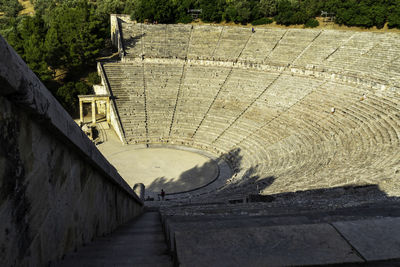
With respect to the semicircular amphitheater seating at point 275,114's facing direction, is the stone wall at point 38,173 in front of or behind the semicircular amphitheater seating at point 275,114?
in front

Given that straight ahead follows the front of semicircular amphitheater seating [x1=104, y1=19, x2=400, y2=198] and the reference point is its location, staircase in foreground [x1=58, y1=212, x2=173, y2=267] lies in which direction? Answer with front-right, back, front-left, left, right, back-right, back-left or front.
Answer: front-left

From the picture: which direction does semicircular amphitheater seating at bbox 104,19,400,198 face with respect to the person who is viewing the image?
facing the viewer and to the left of the viewer
